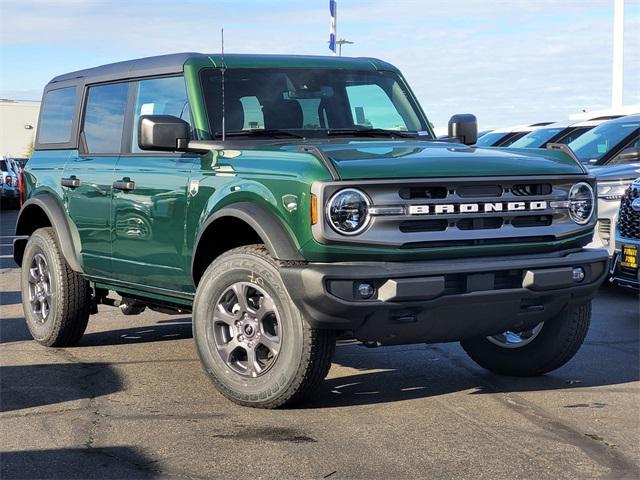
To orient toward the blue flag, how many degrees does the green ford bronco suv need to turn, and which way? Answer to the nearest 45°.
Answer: approximately 135° to its left

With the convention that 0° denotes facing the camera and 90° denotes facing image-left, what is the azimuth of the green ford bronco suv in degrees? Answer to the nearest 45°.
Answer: approximately 315°
